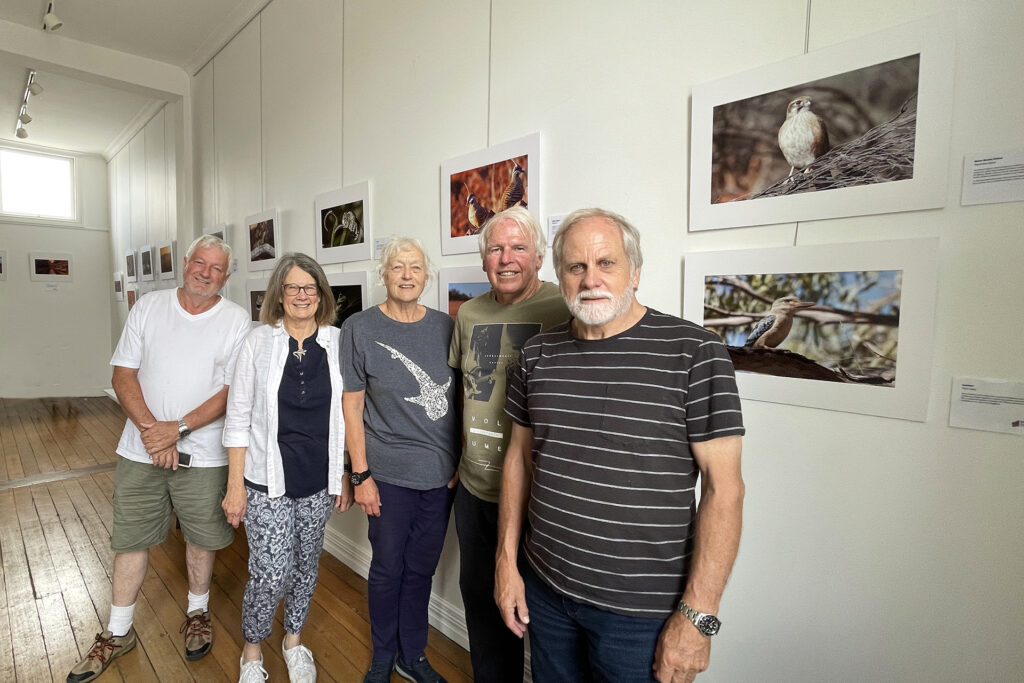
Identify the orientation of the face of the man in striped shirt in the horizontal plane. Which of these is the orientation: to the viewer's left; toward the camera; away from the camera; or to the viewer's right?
toward the camera

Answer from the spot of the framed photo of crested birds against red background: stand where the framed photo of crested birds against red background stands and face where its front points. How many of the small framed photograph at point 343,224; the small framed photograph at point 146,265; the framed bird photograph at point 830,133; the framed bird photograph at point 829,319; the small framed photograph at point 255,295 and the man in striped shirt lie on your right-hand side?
3

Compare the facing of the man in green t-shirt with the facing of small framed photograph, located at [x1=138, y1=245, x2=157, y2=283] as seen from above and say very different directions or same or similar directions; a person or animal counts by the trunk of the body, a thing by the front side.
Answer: same or similar directions

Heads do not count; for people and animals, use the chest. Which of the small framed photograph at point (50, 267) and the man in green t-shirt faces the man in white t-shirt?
the small framed photograph

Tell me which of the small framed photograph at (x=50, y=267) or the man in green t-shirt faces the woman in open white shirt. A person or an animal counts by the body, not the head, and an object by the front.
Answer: the small framed photograph

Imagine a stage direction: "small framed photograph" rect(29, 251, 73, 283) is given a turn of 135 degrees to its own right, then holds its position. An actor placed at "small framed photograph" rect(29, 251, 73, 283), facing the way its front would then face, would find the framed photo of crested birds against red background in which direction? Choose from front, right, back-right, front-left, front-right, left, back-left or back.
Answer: back-left

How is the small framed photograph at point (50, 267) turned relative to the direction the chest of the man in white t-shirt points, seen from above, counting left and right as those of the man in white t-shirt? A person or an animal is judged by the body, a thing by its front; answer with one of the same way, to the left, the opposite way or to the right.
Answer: the same way

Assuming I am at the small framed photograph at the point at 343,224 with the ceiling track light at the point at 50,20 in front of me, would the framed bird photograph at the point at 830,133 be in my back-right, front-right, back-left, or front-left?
back-left

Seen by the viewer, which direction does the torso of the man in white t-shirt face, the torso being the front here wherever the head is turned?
toward the camera

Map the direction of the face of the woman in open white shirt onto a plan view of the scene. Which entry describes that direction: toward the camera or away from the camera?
toward the camera

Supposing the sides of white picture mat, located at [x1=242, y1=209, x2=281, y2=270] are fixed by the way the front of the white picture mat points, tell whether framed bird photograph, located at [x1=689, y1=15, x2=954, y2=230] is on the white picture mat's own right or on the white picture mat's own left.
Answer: on the white picture mat's own left

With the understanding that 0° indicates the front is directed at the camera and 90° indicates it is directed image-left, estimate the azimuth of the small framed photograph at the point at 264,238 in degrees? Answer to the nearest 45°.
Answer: approximately 45°

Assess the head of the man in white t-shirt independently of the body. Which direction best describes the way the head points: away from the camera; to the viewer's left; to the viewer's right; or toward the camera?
toward the camera

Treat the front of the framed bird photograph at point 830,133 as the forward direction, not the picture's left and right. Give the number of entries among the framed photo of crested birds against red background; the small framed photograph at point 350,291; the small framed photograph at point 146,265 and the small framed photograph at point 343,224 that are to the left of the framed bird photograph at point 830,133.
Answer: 0

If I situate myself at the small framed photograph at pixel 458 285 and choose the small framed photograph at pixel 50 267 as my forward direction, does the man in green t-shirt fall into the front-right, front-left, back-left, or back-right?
back-left

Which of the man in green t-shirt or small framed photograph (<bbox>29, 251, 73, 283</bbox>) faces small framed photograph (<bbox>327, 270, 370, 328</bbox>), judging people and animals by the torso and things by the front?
small framed photograph (<bbox>29, 251, 73, 283</bbox>)

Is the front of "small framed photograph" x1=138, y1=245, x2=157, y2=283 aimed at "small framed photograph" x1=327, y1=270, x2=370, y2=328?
no

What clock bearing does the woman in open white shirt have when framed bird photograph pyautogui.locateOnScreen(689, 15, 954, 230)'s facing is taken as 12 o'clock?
The woman in open white shirt is roughly at 1 o'clock from the framed bird photograph.

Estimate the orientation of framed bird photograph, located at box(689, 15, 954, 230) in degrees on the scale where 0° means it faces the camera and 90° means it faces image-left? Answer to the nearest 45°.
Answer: approximately 45°

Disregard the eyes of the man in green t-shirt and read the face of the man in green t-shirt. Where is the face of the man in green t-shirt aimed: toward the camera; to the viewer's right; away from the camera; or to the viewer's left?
toward the camera

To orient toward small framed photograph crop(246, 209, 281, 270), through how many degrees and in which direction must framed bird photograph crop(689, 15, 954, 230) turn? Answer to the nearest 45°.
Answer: approximately 45° to its right
